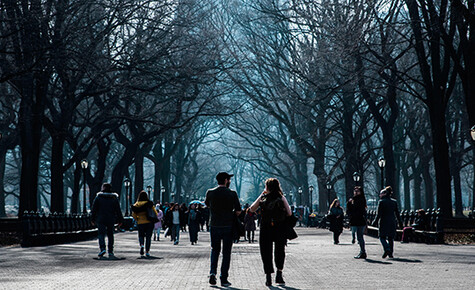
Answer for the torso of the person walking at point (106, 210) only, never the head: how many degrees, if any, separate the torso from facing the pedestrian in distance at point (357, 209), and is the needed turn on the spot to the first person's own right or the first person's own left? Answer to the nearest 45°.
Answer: approximately 90° to the first person's own right

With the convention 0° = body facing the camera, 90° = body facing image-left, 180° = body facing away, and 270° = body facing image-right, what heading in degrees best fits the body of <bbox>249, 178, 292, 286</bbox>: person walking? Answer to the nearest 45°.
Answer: approximately 180°

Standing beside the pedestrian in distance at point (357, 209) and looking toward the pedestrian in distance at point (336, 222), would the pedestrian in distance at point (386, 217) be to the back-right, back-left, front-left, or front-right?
back-right

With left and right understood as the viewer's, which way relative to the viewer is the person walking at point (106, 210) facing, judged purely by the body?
facing away from the viewer
